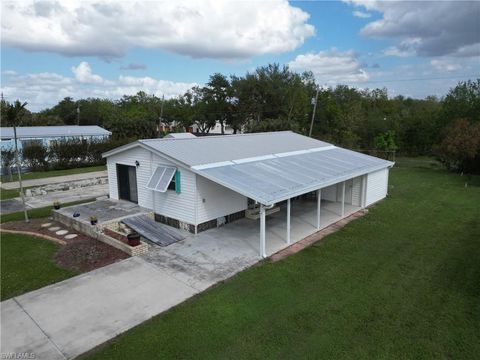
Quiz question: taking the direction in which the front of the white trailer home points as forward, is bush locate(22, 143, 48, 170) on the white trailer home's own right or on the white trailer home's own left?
on the white trailer home's own right

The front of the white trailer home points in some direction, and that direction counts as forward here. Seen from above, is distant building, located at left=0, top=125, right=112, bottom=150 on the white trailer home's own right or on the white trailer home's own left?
on the white trailer home's own right

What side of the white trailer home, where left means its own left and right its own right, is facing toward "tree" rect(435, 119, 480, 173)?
back

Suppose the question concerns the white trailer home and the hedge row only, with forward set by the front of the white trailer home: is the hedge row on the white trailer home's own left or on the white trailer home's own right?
on the white trailer home's own right

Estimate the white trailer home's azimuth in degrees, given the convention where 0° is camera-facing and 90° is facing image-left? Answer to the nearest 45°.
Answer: approximately 45°

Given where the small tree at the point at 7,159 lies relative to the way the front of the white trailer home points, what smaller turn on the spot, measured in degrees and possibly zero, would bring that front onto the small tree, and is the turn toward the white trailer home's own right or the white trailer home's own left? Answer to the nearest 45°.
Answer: approximately 90° to the white trailer home's own right
